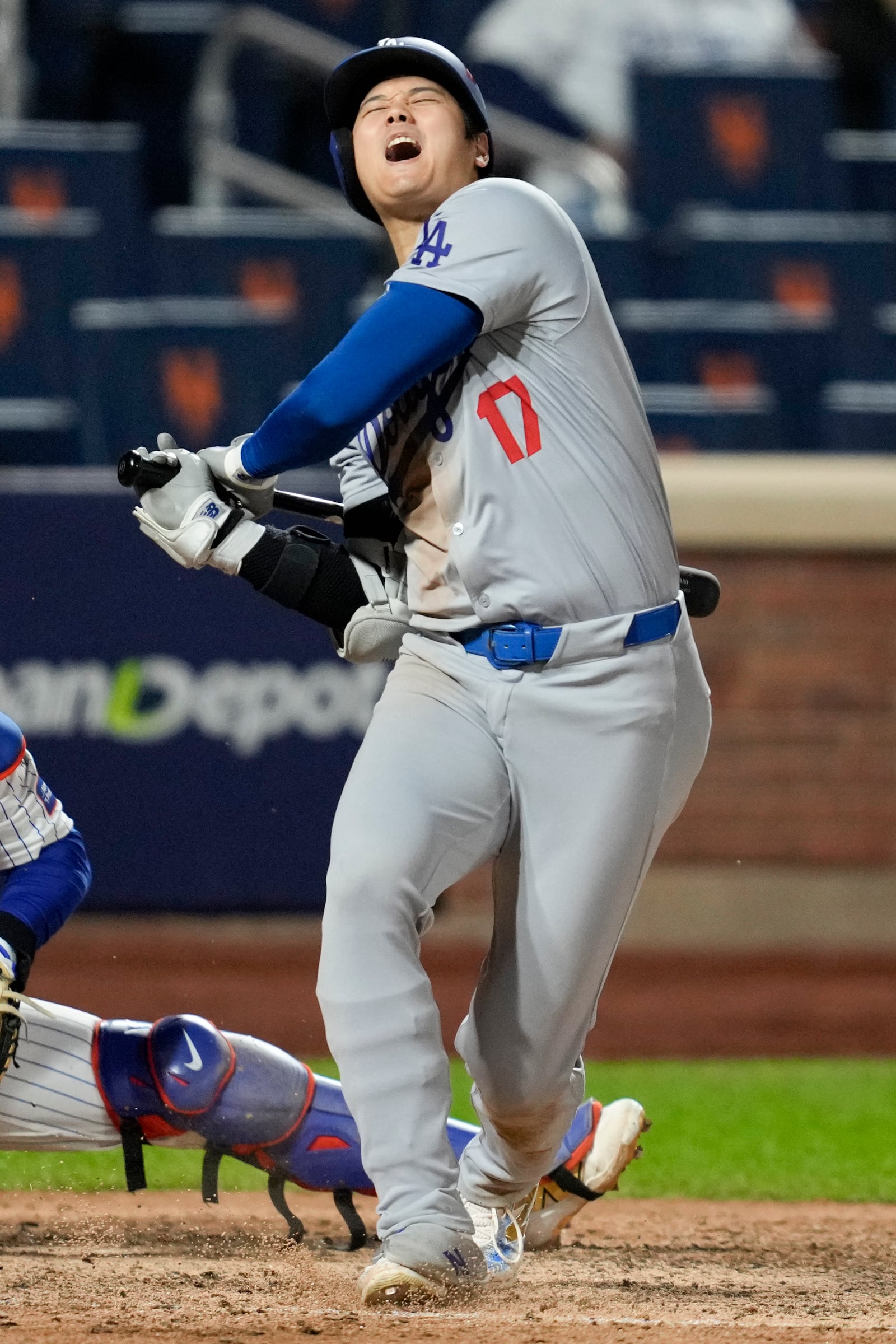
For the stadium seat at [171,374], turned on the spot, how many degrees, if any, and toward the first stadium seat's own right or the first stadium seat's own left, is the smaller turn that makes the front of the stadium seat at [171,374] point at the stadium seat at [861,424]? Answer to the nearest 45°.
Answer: approximately 90° to the first stadium seat's own left

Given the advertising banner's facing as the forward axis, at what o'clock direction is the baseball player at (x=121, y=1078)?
The baseball player is roughly at 12 o'clock from the advertising banner.

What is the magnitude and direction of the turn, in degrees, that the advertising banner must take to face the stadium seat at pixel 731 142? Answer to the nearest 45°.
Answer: approximately 135° to its left

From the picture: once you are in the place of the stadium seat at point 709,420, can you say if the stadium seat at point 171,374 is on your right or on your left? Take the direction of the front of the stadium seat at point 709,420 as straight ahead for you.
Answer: on your right

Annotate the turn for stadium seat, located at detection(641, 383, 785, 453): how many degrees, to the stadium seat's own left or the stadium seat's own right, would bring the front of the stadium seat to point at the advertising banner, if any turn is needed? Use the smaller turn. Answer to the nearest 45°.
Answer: approximately 45° to the stadium seat's own right

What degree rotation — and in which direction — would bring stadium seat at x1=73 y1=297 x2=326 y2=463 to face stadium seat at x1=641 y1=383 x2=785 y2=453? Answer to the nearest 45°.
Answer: approximately 90° to its left
